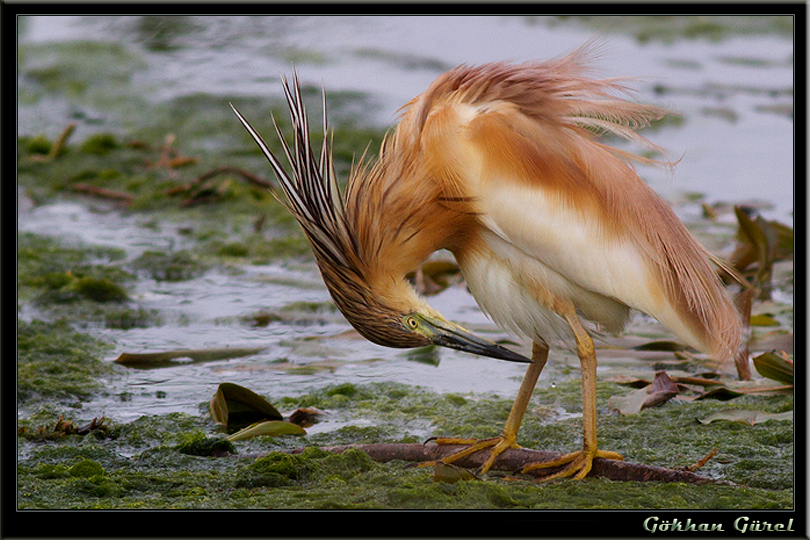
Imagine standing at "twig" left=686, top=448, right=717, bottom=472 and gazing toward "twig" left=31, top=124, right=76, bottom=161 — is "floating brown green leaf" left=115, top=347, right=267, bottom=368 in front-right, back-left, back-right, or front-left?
front-left

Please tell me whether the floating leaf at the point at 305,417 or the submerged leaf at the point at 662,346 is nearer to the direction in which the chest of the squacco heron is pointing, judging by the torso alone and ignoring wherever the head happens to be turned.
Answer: the floating leaf

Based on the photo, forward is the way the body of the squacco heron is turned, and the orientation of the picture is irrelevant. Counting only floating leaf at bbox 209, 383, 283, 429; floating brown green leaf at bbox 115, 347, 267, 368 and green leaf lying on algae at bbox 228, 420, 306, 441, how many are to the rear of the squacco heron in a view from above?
0

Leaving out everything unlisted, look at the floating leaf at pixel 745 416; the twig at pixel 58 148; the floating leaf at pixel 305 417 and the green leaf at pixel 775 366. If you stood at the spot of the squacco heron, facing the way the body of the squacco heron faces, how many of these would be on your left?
0

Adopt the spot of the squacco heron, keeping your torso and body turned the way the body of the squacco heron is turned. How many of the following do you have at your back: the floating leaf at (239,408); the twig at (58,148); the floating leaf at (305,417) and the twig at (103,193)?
0

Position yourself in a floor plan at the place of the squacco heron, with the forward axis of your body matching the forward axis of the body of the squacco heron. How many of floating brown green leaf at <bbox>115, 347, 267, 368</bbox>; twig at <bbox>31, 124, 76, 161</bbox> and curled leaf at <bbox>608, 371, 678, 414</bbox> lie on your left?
0

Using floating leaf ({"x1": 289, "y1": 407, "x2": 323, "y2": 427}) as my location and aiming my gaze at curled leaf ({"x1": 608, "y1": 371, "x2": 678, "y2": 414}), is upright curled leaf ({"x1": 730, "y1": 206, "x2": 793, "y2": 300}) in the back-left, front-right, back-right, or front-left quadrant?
front-left

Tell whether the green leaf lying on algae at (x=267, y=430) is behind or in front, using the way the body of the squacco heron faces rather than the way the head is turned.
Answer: in front

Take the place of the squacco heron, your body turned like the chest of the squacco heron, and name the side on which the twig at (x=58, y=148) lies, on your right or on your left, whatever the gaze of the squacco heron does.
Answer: on your right

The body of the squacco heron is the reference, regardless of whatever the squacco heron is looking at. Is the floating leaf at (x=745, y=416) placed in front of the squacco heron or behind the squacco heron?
behind

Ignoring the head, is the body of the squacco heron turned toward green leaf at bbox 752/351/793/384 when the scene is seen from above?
no

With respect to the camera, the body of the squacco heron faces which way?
to the viewer's left

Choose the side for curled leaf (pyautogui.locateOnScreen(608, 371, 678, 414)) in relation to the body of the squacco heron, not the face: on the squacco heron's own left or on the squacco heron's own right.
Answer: on the squacco heron's own right
